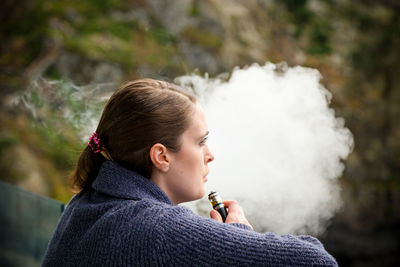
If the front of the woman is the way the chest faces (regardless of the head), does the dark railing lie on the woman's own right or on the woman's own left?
on the woman's own left

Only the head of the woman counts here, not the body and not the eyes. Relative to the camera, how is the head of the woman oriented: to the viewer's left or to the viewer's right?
to the viewer's right

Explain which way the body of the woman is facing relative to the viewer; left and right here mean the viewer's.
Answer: facing away from the viewer and to the right of the viewer
